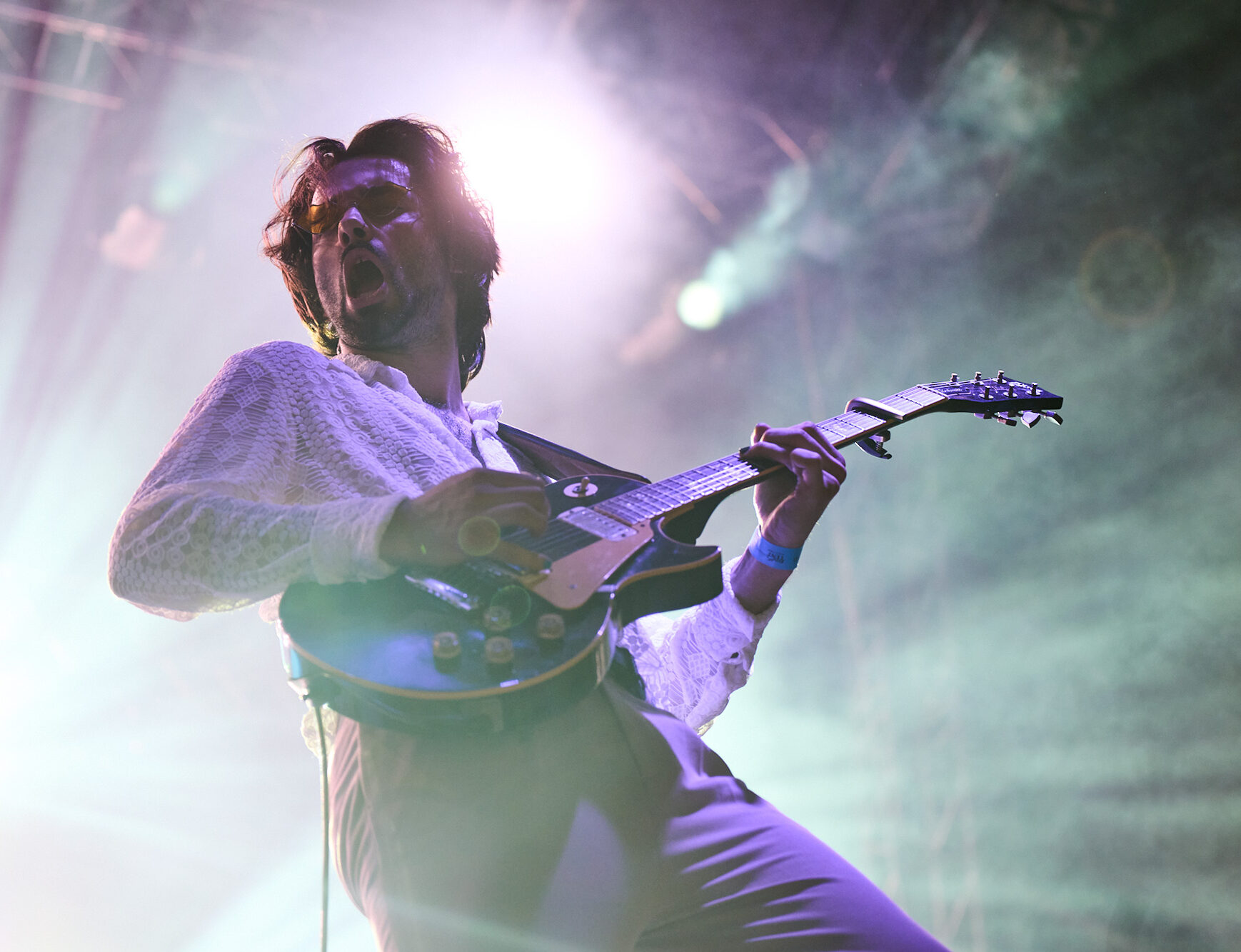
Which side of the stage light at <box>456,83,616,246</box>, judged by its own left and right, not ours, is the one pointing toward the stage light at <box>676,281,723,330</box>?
left

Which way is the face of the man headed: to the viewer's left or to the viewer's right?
to the viewer's left

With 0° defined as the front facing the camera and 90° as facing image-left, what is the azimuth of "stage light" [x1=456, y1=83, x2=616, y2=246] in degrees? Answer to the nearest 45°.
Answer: approximately 0°

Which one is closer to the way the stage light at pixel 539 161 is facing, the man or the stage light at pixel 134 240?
the man

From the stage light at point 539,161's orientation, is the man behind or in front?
in front

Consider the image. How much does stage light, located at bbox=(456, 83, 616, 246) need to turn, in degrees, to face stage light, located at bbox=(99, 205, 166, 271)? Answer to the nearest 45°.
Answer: approximately 90° to its right
